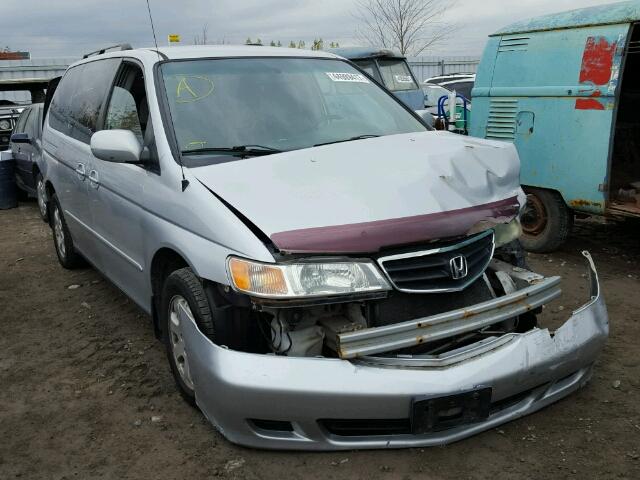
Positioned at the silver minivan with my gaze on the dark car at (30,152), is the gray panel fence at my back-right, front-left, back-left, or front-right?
front-right

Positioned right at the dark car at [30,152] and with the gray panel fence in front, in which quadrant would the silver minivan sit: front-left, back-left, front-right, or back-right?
back-right

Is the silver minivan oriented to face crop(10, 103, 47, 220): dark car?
no

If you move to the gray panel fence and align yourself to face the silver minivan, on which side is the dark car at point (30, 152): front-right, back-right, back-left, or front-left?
front-right

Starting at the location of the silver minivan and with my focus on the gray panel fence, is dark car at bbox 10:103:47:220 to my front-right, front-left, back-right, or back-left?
front-left

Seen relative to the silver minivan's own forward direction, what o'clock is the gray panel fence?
The gray panel fence is roughly at 8 o'clock from the silver minivan.

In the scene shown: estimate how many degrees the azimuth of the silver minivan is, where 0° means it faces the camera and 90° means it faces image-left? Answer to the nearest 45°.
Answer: approximately 315°
